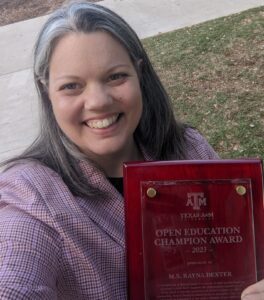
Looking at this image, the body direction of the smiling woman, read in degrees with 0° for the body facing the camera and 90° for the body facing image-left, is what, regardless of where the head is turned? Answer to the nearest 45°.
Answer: approximately 0°
